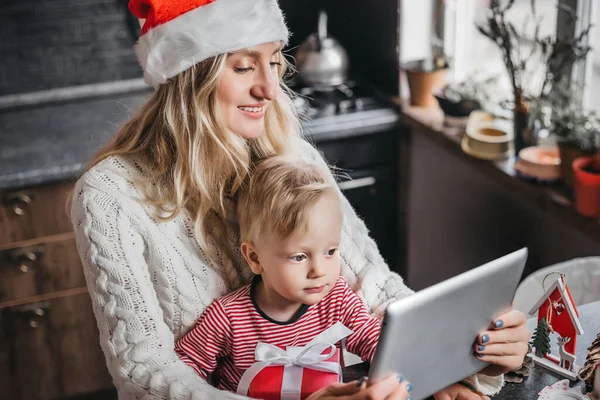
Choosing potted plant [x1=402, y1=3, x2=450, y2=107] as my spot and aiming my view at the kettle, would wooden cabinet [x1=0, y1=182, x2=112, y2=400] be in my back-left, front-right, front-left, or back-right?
front-left

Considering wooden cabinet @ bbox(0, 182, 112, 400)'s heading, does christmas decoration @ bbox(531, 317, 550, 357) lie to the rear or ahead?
ahead

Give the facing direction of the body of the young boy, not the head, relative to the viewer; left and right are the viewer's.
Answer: facing the viewer and to the right of the viewer

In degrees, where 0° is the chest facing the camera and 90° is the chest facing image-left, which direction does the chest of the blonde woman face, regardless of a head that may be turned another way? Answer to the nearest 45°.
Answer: approximately 315°

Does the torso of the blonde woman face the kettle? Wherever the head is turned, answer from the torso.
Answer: no

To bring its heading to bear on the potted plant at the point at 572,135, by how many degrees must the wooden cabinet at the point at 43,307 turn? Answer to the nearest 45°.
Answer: approximately 45° to its left

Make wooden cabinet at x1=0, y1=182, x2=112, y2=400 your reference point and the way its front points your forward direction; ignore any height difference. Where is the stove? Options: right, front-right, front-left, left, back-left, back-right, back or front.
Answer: left

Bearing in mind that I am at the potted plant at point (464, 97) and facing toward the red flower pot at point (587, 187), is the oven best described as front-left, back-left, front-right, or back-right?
back-right

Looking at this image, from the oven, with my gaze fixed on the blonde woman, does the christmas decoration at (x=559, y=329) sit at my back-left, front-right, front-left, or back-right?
front-left

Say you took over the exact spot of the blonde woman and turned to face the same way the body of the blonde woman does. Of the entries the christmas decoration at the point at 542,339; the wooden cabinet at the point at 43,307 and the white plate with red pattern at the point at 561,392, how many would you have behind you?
1

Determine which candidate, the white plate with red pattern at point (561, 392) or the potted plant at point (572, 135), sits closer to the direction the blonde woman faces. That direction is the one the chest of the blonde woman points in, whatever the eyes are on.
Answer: the white plate with red pattern

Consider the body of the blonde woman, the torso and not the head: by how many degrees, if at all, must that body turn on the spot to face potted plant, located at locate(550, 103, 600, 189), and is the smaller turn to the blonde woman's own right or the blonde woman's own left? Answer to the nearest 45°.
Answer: approximately 90° to the blonde woman's own left

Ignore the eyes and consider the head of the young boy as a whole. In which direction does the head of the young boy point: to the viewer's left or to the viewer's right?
to the viewer's right

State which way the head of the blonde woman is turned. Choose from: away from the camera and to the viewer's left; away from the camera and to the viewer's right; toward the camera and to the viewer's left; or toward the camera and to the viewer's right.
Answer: toward the camera and to the viewer's right

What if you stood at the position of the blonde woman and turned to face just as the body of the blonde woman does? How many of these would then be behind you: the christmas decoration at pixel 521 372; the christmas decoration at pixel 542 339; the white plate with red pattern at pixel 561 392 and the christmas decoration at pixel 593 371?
0

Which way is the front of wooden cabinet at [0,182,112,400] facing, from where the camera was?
facing the viewer

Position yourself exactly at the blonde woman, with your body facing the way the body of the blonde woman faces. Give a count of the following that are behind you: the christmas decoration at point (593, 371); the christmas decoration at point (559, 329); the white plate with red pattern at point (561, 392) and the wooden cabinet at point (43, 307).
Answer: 1

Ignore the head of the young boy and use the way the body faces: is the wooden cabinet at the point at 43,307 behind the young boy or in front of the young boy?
behind

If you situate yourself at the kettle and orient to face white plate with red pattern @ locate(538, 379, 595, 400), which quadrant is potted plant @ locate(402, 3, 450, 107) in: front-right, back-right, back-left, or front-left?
front-left
